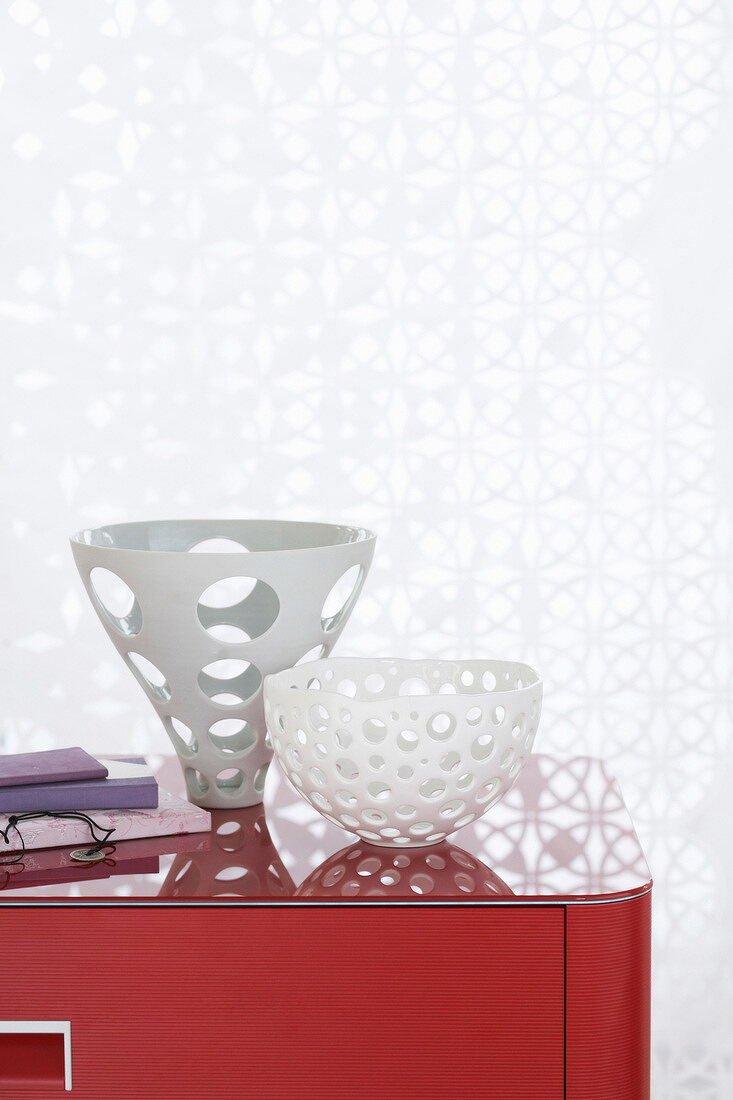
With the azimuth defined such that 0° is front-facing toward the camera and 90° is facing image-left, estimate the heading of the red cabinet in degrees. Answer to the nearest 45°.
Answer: approximately 0°
